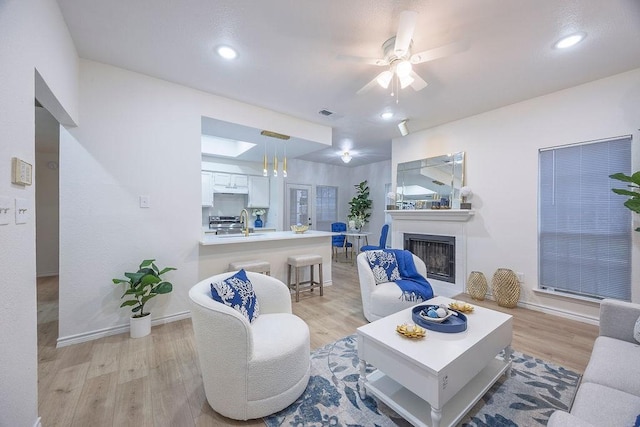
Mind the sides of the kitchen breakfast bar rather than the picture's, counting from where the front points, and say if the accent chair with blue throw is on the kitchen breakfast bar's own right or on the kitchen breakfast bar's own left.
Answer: on the kitchen breakfast bar's own left

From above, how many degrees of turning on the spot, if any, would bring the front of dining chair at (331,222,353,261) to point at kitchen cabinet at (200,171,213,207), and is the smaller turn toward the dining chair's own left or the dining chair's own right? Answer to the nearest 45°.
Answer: approximately 180°

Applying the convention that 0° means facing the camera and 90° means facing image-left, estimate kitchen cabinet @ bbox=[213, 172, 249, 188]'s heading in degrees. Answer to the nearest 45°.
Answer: approximately 0°

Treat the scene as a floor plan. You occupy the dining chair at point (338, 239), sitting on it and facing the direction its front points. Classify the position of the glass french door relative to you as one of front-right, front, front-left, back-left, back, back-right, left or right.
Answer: back-left

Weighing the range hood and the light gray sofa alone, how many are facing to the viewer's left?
1

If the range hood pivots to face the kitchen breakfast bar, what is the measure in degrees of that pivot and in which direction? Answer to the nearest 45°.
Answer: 0° — it already faces it

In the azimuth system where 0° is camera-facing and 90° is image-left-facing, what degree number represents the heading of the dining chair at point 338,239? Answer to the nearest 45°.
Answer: approximately 315°

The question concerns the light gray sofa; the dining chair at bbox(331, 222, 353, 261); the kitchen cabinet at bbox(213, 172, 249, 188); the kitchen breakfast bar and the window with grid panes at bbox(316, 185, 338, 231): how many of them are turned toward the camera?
3
